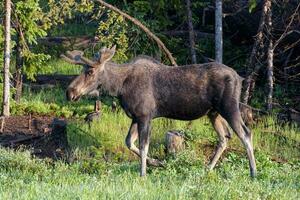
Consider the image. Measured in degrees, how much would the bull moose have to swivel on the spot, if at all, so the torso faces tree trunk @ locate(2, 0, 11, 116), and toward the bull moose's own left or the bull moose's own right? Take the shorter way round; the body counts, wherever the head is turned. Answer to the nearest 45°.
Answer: approximately 45° to the bull moose's own right

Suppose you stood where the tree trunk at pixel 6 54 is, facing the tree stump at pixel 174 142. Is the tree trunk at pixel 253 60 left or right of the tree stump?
left

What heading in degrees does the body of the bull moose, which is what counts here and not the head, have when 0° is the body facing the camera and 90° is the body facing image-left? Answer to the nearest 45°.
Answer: approximately 90°
